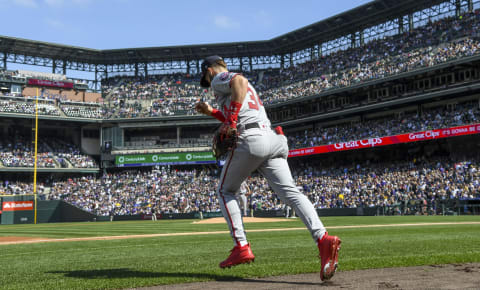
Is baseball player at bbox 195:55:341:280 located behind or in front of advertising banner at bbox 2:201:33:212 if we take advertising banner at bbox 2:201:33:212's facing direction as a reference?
in front

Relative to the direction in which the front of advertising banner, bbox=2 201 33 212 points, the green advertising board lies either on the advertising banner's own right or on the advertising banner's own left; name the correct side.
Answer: on the advertising banner's own left

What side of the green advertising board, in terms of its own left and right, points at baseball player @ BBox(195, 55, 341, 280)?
front

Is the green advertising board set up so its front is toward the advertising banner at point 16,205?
no

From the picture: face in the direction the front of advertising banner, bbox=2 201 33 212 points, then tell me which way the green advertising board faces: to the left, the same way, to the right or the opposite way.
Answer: the same way

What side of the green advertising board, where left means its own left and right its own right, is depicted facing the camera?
front

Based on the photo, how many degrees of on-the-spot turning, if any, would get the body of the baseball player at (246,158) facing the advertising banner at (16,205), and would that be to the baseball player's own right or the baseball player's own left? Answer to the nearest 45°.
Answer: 0° — they already face it

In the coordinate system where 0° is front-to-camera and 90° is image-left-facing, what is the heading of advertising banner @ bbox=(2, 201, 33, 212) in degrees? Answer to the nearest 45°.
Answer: approximately 0°

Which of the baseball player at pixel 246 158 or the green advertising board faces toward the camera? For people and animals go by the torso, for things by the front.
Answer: the green advertising board

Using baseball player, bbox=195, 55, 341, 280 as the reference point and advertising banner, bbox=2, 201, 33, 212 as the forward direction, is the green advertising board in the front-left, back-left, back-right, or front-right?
front-right

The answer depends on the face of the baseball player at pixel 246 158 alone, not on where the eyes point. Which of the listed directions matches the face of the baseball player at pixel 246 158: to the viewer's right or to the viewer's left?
to the viewer's left

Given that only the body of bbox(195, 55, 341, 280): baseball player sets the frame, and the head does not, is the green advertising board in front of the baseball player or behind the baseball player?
in front

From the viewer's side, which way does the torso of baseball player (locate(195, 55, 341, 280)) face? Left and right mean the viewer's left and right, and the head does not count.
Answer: facing away from the viewer and to the left of the viewer

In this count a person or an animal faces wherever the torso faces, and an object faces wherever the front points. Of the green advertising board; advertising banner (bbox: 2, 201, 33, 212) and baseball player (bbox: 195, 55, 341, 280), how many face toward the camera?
2

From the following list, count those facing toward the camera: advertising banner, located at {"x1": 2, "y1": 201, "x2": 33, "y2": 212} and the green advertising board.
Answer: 2
